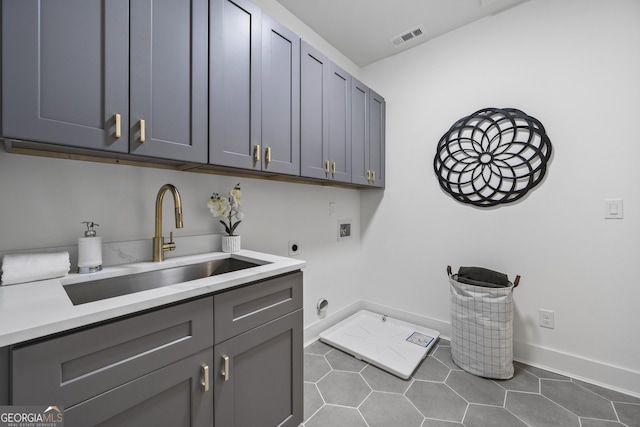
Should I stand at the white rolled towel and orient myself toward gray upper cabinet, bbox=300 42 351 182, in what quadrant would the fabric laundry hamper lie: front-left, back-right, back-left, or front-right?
front-right

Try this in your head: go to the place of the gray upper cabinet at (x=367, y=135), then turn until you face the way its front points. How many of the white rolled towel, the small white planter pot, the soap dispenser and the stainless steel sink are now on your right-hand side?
4

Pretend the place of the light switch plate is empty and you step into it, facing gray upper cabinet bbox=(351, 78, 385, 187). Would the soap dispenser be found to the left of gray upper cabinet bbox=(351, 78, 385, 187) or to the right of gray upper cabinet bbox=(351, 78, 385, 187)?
left

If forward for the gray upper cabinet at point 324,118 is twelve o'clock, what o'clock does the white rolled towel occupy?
The white rolled towel is roughly at 3 o'clock from the gray upper cabinet.

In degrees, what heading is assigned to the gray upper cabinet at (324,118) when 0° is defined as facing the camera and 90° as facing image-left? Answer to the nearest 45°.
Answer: approximately 315°

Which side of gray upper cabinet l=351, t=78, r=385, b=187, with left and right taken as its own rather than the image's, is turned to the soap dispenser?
right

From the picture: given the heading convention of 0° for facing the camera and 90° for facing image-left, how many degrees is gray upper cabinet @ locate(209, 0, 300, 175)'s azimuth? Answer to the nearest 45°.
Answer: approximately 315°

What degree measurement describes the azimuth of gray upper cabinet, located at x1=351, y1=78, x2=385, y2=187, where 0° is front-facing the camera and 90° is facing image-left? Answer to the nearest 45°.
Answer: approximately 315°

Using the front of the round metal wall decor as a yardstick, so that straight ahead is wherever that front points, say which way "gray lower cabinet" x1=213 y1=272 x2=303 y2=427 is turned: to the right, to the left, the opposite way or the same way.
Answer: to the left

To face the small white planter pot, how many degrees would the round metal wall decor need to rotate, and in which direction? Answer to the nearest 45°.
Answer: approximately 45° to its right

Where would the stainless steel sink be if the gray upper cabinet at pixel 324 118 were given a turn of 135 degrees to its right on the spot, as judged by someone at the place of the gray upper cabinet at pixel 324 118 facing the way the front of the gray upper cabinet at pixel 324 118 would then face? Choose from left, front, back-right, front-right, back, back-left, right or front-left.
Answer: front-left

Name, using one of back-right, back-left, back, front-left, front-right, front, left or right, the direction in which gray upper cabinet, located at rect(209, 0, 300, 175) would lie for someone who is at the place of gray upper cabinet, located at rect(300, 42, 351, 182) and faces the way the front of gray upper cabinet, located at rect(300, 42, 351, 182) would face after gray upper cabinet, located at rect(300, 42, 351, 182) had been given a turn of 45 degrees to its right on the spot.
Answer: front-right

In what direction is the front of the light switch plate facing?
toward the camera

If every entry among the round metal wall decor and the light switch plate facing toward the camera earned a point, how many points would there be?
2

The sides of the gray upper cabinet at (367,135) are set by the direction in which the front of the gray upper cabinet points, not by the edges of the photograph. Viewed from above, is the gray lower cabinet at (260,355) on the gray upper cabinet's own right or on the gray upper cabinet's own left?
on the gray upper cabinet's own right
